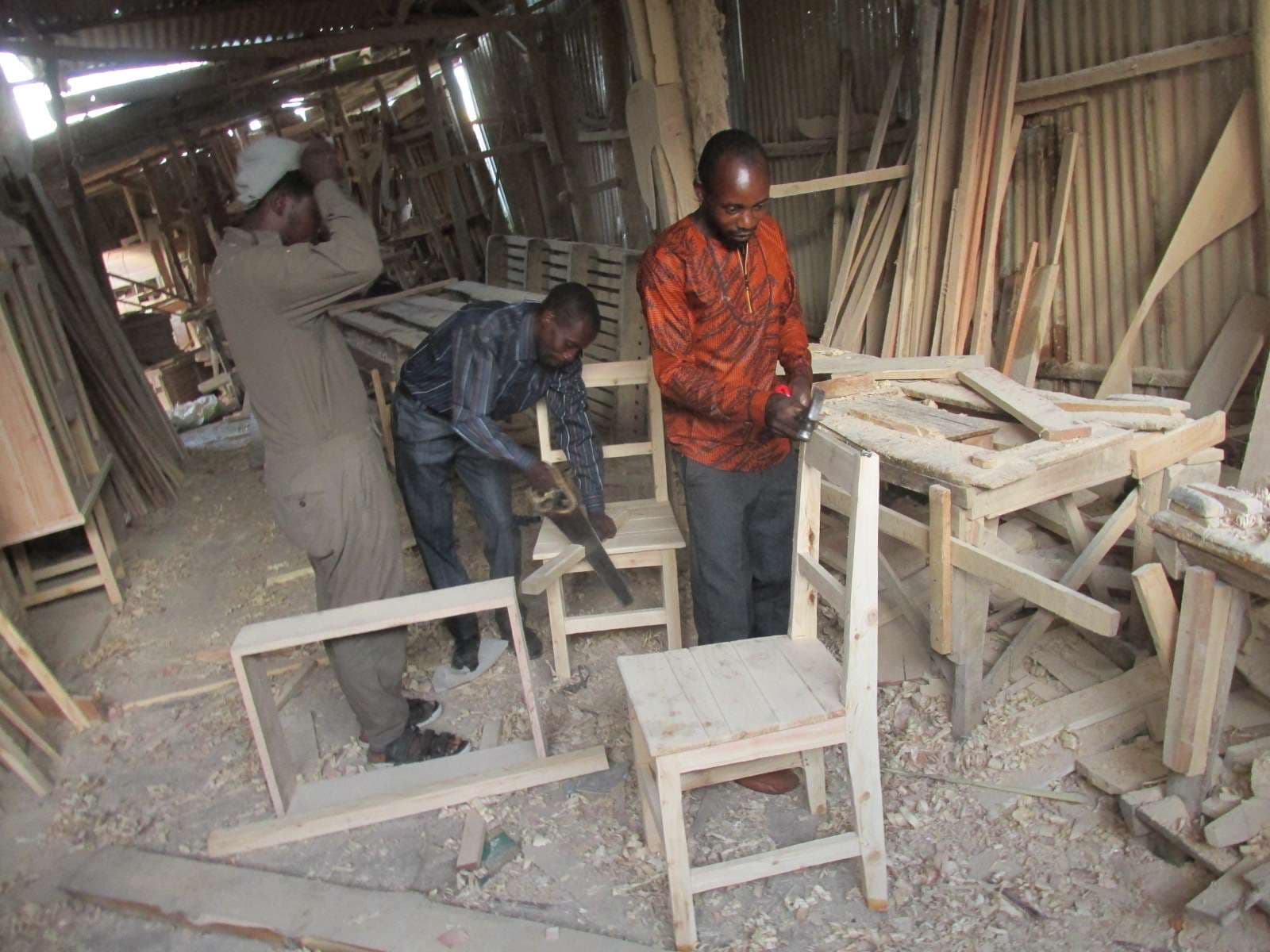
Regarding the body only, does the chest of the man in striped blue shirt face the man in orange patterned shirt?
yes

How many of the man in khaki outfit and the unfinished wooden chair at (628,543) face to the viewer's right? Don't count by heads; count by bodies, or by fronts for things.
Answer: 1

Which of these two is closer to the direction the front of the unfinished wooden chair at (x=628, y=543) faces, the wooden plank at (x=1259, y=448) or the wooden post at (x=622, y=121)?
the wooden plank

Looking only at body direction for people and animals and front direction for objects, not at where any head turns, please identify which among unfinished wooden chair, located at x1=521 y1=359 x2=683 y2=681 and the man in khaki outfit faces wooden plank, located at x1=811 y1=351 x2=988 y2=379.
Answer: the man in khaki outfit

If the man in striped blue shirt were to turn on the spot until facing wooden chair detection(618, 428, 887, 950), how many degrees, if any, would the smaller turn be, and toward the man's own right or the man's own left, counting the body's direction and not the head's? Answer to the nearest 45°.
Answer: approximately 45° to the man's own right

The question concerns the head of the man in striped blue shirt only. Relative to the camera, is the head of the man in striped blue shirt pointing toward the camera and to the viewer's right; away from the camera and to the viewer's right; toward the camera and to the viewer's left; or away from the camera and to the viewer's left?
toward the camera and to the viewer's right

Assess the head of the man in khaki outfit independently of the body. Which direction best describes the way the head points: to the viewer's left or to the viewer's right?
to the viewer's right

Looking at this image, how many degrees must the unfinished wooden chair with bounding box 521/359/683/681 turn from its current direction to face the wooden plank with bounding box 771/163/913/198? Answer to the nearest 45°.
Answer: approximately 135° to its left

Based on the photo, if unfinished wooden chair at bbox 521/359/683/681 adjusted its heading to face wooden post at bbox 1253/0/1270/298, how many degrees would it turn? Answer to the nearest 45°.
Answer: approximately 90° to its left

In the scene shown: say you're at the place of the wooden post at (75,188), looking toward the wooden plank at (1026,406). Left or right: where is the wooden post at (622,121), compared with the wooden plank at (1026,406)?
left

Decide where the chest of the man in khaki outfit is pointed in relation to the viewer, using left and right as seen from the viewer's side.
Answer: facing to the right of the viewer

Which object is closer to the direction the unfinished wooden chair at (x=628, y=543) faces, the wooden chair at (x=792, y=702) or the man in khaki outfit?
the wooden chair
